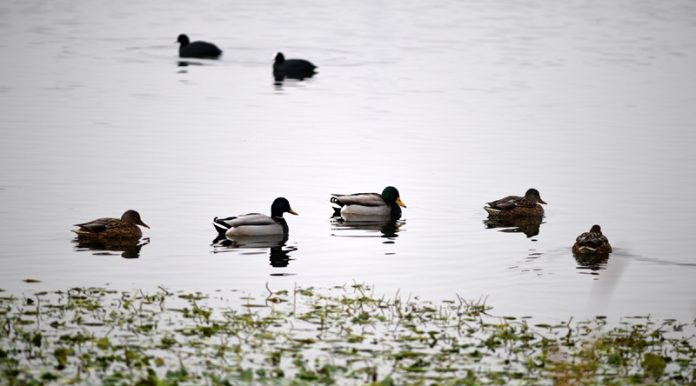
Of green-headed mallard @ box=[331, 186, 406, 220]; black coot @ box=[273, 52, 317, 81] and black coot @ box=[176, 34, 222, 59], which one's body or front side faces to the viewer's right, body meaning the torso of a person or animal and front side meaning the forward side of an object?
the green-headed mallard

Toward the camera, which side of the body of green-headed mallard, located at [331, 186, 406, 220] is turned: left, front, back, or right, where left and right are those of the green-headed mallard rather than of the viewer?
right

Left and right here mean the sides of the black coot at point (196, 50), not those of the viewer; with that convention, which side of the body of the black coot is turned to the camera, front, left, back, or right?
left

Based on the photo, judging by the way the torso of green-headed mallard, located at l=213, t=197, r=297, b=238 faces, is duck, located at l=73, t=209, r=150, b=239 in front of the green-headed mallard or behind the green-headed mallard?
behind

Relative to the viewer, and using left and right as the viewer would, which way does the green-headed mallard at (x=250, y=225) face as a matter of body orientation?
facing to the right of the viewer

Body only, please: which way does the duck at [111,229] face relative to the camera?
to the viewer's right

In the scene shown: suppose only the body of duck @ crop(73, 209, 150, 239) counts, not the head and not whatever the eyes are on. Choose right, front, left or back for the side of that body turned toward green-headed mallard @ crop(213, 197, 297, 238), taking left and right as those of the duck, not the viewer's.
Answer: front

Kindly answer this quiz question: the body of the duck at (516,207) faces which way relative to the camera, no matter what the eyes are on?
to the viewer's right

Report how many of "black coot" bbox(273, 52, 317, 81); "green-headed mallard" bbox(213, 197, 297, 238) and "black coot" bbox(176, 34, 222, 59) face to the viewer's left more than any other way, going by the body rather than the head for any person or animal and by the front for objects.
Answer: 2

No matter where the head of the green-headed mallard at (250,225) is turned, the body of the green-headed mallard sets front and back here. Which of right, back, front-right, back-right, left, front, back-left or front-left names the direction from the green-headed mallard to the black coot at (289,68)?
left

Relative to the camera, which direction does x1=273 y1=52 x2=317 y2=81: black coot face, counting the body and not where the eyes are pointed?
to the viewer's left

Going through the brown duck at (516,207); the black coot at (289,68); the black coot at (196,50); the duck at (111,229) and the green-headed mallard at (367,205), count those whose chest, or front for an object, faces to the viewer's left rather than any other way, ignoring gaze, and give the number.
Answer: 2

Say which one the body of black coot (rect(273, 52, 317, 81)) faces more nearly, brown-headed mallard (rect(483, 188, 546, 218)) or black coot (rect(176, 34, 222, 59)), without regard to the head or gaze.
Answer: the black coot

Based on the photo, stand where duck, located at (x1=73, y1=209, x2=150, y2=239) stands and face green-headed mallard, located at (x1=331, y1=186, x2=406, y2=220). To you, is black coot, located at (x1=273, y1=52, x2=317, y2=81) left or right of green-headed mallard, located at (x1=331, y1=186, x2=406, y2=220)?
left
